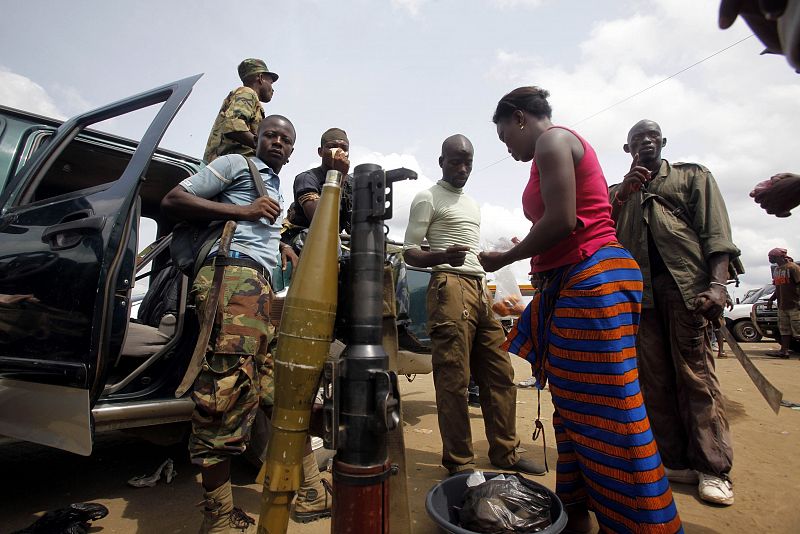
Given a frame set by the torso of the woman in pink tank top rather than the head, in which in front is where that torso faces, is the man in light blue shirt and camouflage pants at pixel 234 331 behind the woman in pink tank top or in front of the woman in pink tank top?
in front

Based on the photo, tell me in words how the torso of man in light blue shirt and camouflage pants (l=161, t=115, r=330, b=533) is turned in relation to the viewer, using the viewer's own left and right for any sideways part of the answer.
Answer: facing the viewer and to the right of the viewer

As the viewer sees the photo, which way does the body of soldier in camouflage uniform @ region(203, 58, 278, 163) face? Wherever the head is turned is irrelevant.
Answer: to the viewer's right

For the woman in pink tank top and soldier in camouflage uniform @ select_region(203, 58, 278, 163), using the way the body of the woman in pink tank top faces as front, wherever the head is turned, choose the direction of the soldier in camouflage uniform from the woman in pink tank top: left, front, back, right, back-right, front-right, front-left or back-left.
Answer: front

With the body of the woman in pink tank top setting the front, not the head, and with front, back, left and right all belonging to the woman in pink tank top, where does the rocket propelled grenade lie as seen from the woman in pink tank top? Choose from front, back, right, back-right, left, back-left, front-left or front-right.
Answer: front-left

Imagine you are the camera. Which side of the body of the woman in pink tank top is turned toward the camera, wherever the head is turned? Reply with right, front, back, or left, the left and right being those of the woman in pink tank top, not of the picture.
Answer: left

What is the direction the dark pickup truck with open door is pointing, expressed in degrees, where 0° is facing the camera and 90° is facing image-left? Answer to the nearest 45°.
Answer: approximately 45°

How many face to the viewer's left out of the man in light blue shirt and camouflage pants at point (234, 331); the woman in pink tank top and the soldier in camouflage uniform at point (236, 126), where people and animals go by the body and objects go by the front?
1

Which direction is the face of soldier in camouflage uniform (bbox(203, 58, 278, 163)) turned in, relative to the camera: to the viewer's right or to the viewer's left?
to the viewer's right

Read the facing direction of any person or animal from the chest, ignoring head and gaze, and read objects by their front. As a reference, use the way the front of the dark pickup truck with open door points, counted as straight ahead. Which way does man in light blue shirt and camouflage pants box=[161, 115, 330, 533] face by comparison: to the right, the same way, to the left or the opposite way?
to the left

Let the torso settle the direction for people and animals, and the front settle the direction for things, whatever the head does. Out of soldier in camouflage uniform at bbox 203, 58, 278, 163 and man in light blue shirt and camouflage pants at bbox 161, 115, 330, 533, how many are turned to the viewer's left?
0

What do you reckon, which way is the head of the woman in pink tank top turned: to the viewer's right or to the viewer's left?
to the viewer's left
